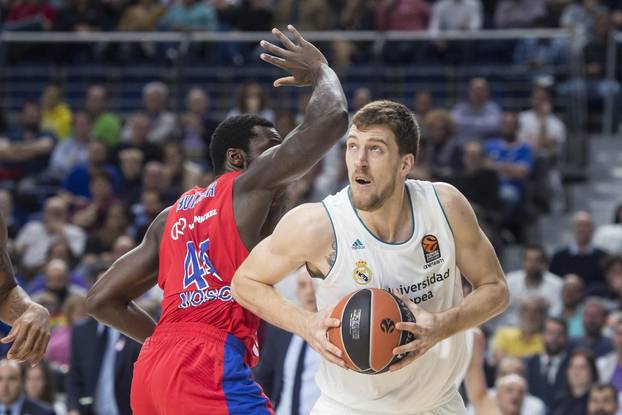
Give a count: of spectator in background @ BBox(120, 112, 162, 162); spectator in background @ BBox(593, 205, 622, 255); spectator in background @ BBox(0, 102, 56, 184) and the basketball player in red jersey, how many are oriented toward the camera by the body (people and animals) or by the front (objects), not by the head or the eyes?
3

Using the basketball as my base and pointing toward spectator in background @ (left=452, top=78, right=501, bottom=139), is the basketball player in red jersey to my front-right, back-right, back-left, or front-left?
front-left

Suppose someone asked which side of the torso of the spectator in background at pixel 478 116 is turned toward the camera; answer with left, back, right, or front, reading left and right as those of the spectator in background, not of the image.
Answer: front

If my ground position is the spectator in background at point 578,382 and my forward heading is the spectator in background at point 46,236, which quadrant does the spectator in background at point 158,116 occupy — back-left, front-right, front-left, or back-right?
front-right

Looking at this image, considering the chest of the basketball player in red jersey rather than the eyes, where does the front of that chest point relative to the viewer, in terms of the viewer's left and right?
facing away from the viewer and to the right of the viewer

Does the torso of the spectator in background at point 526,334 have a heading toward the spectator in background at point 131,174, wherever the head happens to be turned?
no

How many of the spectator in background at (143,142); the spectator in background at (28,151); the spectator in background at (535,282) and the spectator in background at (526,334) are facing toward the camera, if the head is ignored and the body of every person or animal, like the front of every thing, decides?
4

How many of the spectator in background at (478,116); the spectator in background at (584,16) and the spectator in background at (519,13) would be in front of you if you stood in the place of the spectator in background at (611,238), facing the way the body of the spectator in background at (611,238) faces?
0

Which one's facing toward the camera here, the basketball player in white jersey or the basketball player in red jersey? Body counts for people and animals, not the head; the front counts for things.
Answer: the basketball player in white jersey

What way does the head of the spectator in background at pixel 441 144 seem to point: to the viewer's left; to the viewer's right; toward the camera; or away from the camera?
toward the camera

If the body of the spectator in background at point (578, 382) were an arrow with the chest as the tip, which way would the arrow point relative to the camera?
toward the camera

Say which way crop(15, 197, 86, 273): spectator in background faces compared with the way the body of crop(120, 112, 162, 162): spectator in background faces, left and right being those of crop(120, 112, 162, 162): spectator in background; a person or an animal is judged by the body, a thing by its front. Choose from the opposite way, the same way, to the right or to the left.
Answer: the same way

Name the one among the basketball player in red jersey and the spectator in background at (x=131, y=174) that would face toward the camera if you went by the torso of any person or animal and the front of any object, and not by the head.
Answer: the spectator in background

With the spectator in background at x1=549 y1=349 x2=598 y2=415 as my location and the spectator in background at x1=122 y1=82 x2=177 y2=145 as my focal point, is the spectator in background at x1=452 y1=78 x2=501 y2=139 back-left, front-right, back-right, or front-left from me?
front-right

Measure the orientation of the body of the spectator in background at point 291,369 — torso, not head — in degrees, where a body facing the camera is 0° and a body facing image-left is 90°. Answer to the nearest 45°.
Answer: approximately 0°

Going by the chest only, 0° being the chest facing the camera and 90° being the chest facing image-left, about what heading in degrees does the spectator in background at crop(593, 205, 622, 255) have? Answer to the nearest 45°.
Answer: approximately 0°

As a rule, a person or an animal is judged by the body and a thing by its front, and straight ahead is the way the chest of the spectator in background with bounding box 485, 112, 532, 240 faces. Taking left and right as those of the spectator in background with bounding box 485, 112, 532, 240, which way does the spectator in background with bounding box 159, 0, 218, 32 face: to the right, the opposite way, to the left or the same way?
the same way

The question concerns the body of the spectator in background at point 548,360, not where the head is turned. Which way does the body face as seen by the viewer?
toward the camera

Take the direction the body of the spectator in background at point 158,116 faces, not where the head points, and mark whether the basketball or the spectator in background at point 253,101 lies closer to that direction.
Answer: the basketball
